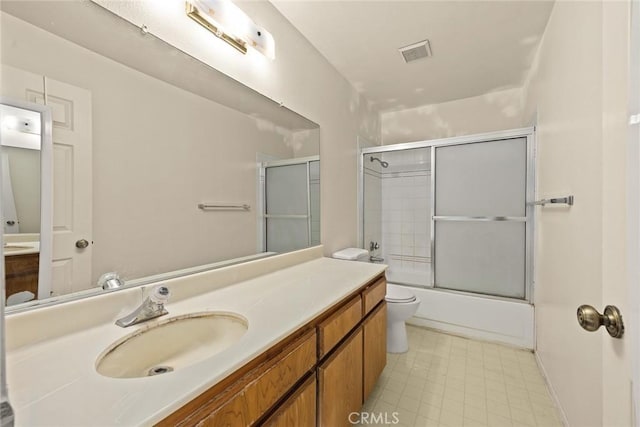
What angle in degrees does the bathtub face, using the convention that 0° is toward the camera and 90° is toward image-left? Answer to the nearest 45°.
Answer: approximately 0°

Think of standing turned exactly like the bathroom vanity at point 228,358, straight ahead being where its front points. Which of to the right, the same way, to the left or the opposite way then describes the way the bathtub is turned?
to the right

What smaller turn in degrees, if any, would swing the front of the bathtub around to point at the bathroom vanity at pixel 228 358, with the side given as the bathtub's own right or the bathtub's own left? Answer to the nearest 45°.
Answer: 0° — it already faces it

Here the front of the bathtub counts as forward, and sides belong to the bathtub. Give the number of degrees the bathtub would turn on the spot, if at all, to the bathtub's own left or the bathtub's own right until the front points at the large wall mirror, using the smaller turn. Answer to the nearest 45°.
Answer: approximately 45° to the bathtub's own right

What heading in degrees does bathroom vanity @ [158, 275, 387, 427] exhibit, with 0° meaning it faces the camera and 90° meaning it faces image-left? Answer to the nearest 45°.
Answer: approximately 315°

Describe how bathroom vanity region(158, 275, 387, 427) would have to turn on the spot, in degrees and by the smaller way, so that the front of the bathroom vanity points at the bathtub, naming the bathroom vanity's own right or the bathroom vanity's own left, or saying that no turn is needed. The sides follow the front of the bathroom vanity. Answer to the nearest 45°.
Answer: approximately 90° to the bathroom vanity's own left

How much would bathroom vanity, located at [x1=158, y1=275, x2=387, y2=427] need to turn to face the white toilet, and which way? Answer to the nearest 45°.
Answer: approximately 90° to its left

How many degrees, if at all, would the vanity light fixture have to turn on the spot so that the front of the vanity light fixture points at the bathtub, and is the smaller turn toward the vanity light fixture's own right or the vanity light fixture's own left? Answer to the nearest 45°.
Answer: approximately 45° to the vanity light fixture's own left

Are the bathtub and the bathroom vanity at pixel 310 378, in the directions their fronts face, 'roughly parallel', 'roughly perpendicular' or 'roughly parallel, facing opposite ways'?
roughly perpendicular
